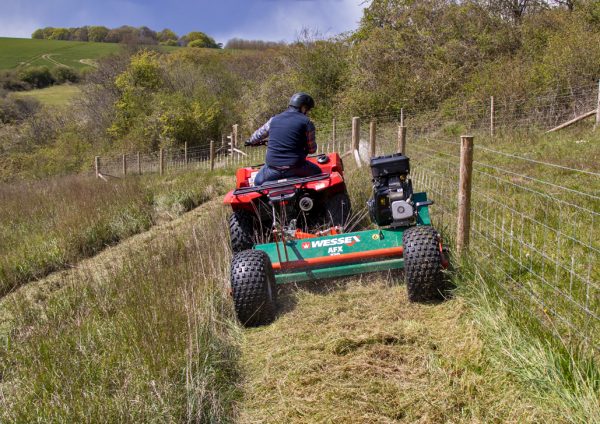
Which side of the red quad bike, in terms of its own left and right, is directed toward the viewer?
back

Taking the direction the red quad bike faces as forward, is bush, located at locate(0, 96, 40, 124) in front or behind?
in front

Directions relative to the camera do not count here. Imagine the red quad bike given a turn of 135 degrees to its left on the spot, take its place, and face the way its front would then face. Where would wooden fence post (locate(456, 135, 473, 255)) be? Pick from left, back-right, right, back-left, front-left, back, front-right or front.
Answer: left

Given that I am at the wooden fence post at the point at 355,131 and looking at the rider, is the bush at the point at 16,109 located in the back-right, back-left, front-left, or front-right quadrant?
back-right

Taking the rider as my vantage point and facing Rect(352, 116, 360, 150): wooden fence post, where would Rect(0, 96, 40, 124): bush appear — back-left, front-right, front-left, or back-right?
front-left
